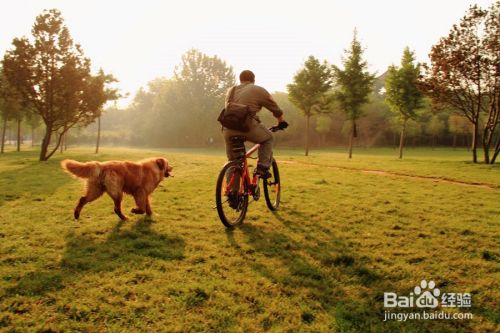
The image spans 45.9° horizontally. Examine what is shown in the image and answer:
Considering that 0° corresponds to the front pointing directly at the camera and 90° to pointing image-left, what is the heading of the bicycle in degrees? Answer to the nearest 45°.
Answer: approximately 225°

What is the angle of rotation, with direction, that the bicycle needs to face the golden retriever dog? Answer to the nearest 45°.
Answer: approximately 135° to its left

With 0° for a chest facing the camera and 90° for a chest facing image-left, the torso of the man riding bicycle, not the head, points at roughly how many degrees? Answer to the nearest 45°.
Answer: approximately 180°

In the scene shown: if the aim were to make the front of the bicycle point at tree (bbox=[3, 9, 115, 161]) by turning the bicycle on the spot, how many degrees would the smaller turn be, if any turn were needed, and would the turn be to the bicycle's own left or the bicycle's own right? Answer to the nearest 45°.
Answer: approximately 90° to the bicycle's own left

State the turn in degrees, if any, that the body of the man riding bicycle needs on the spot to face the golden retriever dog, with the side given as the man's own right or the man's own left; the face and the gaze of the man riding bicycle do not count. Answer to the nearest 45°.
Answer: approximately 90° to the man's own left
